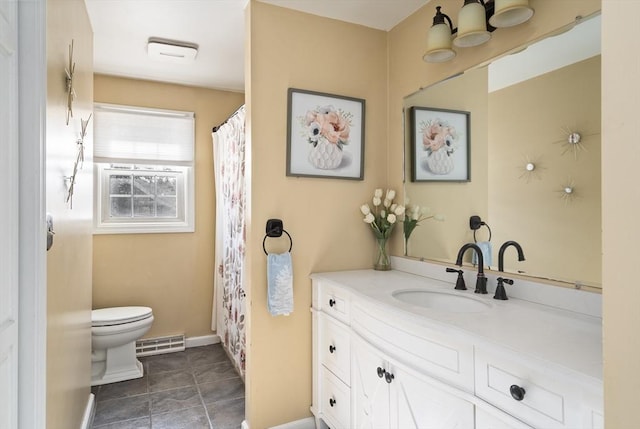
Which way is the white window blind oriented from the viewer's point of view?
toward the camera

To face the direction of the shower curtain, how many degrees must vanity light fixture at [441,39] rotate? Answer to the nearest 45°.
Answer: approximately 90° to its right

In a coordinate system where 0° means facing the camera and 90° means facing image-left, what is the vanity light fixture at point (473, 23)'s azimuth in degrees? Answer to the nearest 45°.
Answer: approximately 45°

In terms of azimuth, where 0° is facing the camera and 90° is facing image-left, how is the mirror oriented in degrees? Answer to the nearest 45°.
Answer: approximately 45°

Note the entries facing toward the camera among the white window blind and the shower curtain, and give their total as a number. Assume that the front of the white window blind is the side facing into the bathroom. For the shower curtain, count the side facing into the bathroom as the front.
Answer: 1

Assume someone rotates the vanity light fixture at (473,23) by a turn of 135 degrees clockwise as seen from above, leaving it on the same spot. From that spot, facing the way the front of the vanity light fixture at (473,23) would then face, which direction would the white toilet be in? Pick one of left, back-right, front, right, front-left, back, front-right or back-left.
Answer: left

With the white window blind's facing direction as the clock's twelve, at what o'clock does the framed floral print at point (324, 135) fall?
The framed floral print is roughly at 11 o'clock from the white window blind.

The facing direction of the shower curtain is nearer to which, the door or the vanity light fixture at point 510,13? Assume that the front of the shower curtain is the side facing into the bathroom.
the door
